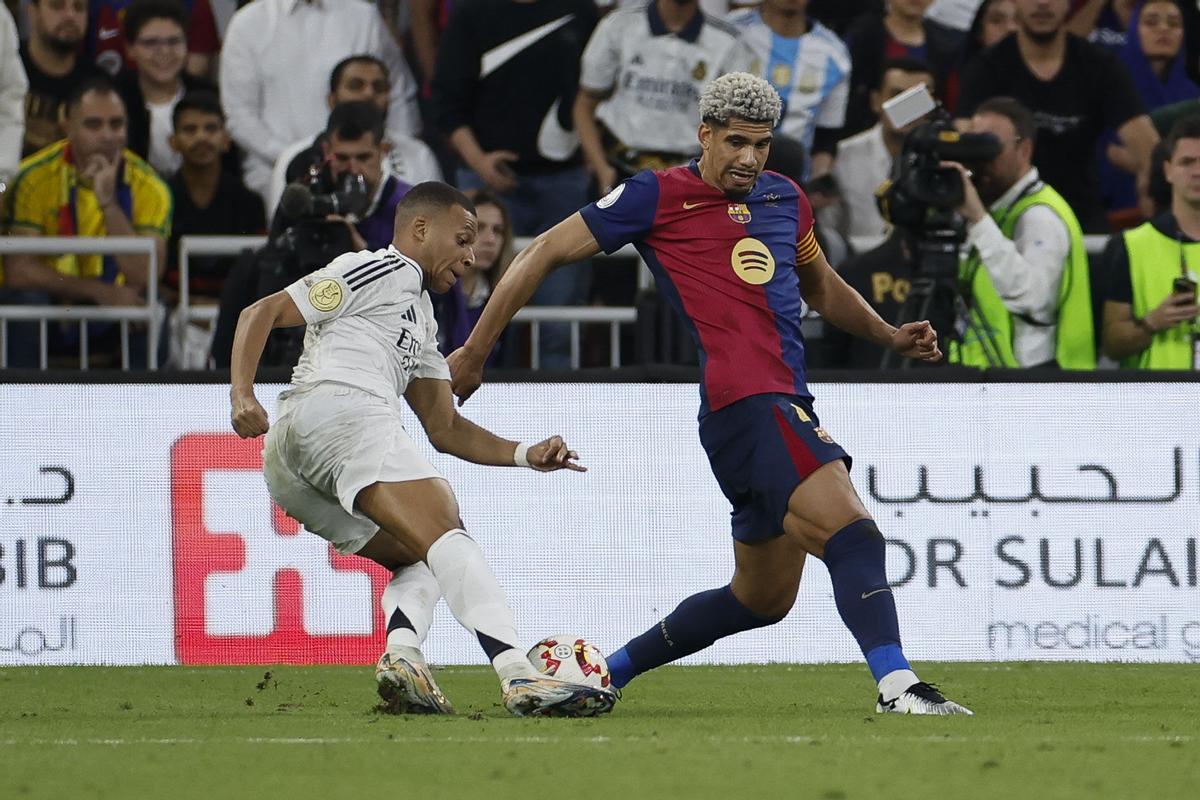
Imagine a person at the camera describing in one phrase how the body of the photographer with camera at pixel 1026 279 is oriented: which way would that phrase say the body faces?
to the viewer's left

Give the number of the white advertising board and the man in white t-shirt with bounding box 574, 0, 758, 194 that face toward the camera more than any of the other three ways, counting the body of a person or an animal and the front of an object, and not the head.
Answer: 2

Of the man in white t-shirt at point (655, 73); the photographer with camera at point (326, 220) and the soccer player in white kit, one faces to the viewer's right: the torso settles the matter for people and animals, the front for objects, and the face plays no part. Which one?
the soccer player in white kit

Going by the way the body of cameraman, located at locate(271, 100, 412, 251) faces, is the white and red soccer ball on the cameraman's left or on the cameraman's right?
on the cameraman's left

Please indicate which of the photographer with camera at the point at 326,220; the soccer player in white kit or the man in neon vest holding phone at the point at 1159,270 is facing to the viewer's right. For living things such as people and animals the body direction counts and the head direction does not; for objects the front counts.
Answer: the soccer player in white kit

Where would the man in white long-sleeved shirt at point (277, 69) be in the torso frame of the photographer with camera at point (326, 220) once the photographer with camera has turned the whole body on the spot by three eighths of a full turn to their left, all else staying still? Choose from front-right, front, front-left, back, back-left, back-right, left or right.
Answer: left

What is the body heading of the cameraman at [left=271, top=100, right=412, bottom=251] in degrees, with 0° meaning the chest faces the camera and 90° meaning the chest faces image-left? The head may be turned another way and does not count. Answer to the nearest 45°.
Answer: approximately 45°

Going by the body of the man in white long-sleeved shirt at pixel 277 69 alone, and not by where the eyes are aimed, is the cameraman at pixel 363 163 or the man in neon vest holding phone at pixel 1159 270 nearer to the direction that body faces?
the cameraman

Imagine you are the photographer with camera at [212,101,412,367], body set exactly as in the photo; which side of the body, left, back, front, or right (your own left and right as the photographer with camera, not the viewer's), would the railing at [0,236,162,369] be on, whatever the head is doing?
right

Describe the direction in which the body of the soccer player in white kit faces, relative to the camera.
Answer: to the viewer's right

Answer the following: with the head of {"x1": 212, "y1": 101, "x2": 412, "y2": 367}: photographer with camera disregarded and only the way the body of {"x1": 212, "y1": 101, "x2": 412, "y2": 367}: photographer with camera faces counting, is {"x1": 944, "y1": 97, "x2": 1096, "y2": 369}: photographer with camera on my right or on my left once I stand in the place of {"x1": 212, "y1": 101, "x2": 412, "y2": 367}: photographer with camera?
on my left

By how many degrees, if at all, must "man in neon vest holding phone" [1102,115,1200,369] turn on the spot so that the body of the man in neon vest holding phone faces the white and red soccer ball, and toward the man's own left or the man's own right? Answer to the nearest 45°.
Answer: approximately 45° to the man's own right
